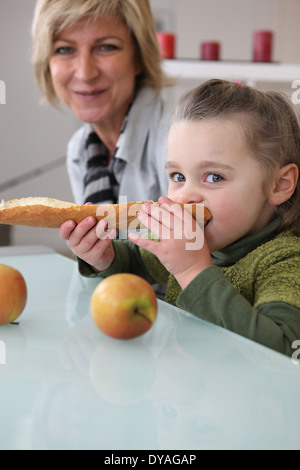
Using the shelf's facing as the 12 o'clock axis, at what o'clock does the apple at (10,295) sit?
The apple is roughly at 12 o'clock from the shelf.

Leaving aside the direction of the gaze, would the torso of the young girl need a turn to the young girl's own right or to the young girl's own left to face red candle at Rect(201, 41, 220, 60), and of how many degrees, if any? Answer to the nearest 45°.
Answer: approximately 135° to the young girl's own right

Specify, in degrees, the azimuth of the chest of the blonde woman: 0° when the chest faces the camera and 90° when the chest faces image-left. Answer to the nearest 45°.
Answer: approximately 45°

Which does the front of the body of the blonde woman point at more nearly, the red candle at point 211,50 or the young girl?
the young girl

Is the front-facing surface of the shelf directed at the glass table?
yes

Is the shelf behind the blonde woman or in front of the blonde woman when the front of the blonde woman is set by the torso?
behind

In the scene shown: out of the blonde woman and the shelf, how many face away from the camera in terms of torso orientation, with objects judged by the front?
0

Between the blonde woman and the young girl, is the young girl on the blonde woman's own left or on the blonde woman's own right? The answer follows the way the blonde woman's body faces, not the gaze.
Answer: on the blonde woman's own left

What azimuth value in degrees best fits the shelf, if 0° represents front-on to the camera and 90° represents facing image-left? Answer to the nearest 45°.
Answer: approximately 0°
